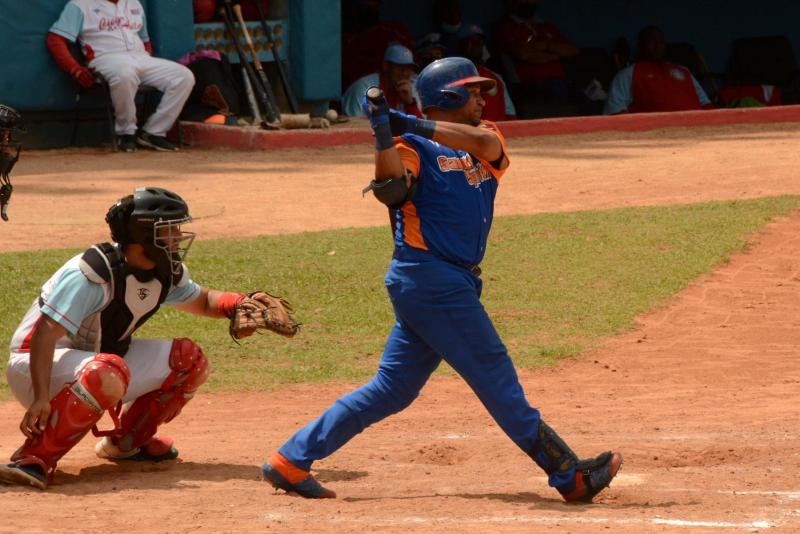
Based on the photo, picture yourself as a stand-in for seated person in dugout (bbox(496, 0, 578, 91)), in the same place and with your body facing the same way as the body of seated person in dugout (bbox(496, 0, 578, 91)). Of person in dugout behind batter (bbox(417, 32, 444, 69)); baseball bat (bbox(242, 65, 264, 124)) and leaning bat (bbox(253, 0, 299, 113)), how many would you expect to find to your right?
3

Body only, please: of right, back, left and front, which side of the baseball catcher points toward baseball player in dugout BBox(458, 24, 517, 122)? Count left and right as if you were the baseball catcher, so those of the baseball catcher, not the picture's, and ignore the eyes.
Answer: left

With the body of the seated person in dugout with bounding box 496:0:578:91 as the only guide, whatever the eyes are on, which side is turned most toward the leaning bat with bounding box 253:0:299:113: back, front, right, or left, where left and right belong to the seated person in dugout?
right

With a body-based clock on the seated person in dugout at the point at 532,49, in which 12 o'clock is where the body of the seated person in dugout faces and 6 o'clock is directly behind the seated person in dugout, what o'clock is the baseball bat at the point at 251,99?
The baseball bat is roughly at 3 o'clock from the seated person in dugout.

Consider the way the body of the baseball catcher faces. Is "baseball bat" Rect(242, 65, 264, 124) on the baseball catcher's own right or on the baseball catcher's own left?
on the baseball catcher's own left

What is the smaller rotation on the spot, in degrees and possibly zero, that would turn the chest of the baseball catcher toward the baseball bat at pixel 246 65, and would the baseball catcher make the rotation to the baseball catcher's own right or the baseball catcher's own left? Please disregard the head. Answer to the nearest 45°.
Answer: approximately 135° to the baseball catcher's own left

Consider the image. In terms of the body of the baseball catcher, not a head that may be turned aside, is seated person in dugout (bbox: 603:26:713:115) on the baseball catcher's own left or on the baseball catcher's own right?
on the baseball catcher's own left

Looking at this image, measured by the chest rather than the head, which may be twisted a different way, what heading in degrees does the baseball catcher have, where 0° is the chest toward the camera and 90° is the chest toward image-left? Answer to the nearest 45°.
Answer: approximately 315°

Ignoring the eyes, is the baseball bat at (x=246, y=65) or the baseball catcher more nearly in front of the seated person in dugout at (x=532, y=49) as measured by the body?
the baseball catcher
